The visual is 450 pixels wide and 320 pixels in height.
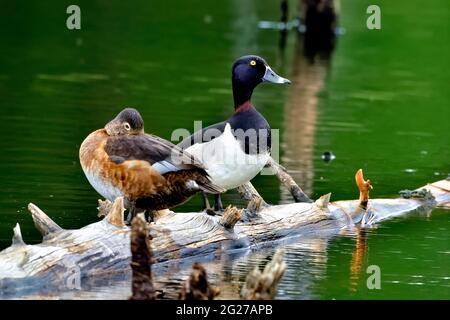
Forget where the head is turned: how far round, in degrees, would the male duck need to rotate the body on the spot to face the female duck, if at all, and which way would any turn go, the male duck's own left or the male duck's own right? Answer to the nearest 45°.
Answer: approximately 135° to the male duck's own right

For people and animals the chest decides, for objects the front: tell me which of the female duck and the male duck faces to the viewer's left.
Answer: the female duck

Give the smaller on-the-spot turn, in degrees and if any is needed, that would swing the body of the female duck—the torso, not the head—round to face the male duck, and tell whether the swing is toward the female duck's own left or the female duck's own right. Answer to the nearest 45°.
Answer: approximately 135° to the female duck's own right

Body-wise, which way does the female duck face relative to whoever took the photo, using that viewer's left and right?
facing to the left of the viewer

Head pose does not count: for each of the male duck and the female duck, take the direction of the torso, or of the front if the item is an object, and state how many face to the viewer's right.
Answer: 1

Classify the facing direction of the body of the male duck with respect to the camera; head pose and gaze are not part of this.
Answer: to the viewer's right

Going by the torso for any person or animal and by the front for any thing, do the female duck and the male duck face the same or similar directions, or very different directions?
very different directions
